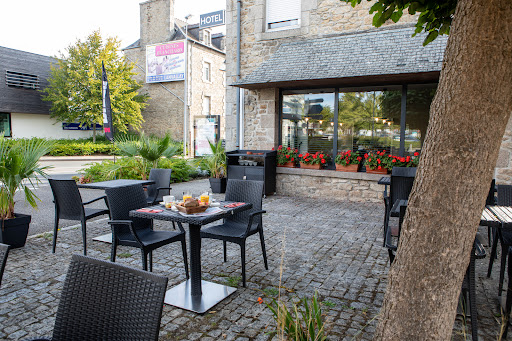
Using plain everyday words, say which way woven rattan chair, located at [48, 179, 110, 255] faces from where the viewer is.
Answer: facing away from the viewer and to the right of the viewer

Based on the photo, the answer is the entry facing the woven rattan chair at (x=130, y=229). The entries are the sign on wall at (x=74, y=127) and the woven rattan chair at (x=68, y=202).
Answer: the sign on wall

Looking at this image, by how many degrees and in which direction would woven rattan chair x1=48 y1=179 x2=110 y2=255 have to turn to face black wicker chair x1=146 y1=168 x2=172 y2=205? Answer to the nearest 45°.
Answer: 0° — it already faces it

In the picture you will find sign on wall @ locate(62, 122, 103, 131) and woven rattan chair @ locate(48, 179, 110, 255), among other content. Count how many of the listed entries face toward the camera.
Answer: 1

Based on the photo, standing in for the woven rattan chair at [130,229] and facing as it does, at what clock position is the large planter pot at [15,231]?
The large planter pot is roughly at 6 o'clock from the woven rattan chair.

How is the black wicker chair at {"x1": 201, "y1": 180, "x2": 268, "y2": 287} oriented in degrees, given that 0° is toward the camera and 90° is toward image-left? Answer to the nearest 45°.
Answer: approximately 45°

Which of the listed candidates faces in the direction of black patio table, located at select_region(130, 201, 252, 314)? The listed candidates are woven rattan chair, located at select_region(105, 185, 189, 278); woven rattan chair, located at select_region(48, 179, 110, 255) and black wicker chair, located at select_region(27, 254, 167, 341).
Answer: woven rattan chair, located at select_region(105, 185, 189, 278)

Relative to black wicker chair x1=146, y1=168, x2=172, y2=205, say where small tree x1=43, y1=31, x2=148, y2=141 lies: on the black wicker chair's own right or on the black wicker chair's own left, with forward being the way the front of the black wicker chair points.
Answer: on the black wicker chair's own right
